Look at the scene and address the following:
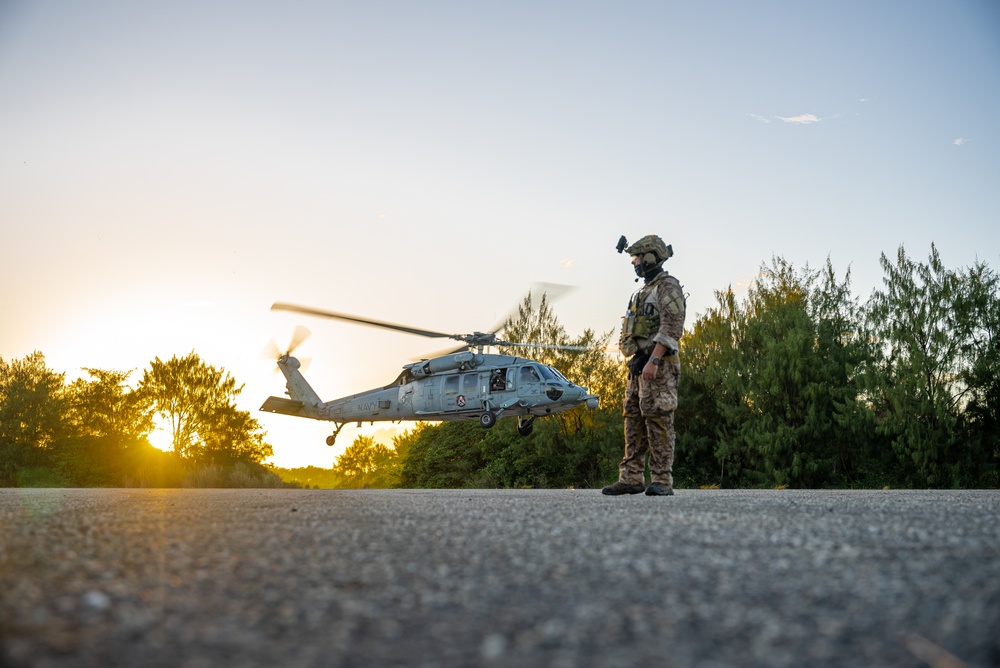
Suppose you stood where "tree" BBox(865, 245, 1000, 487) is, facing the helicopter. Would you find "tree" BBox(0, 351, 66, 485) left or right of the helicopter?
right

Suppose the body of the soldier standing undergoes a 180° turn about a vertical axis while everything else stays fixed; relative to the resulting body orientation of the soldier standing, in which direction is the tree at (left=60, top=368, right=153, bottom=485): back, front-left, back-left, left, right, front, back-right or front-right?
back-left

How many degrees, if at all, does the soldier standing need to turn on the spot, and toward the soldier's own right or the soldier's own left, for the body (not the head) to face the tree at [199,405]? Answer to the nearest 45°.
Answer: approximately 45° to the soldier's own right

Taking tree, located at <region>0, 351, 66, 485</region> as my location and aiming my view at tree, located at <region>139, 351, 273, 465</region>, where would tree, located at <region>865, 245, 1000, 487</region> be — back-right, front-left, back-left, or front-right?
front-right

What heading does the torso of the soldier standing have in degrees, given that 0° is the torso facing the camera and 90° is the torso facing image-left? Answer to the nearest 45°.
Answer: approximately 90°

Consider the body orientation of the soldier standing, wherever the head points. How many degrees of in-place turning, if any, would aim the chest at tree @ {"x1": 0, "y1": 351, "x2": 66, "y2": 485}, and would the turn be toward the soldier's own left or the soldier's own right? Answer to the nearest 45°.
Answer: approximately 45° to the soldier's own right

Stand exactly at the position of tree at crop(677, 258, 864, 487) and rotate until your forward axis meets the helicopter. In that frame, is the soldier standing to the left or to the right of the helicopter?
left

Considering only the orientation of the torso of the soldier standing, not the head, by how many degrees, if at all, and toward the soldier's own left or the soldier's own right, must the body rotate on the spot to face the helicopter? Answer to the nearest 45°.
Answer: approximately 90° to the soldier's own right
